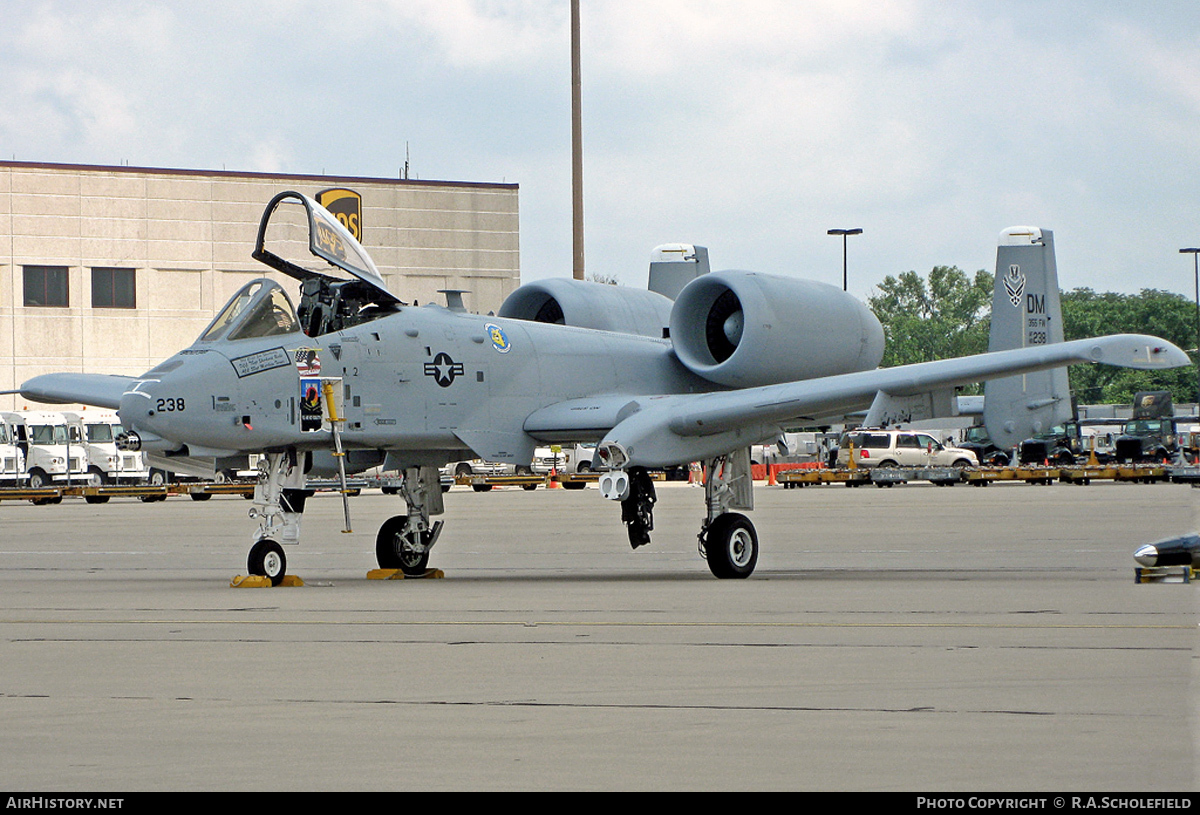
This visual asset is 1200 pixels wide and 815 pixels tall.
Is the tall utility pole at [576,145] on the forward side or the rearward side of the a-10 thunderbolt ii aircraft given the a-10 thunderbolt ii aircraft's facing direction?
on the rearward side

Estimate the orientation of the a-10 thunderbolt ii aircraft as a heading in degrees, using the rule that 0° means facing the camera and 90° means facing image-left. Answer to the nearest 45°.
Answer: approximately 45°
